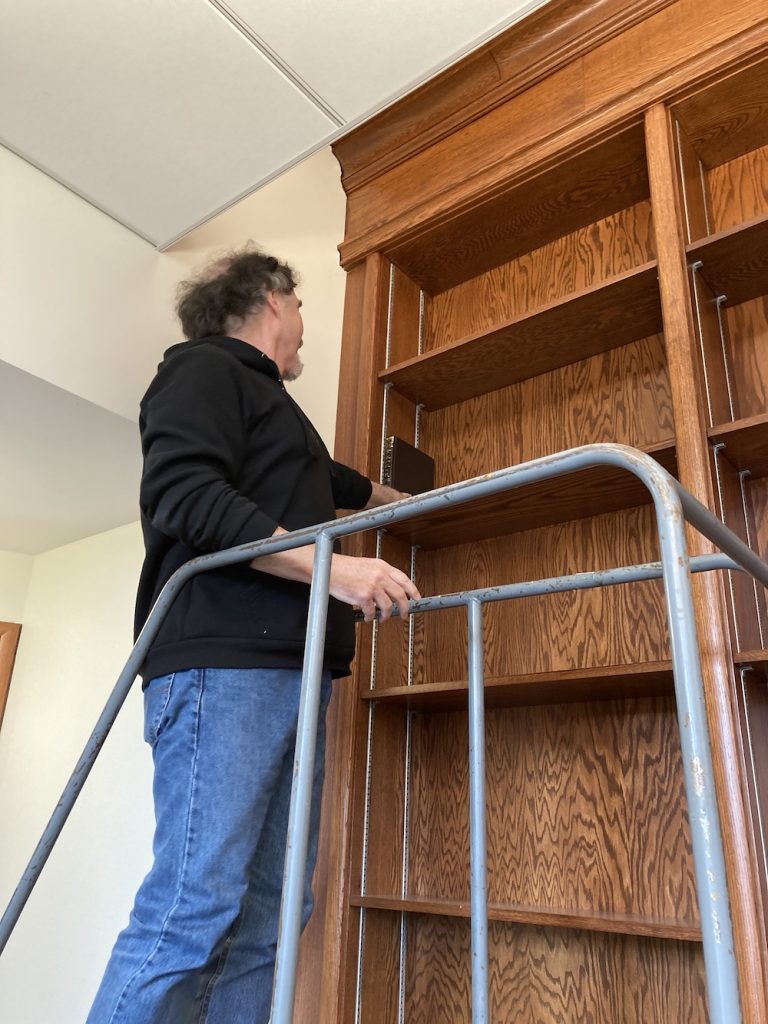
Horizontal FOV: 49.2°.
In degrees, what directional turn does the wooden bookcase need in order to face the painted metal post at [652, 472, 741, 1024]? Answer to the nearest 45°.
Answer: approximately 45° to its left

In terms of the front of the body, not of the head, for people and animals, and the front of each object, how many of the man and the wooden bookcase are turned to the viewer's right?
1

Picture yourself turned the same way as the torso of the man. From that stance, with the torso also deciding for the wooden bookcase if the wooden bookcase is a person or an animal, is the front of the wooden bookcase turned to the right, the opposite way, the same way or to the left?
the opposite way

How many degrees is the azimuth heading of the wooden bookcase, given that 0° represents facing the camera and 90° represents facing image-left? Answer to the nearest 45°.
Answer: approximately 45°

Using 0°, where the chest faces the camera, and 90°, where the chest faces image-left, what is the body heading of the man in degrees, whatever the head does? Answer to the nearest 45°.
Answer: approximately 270°

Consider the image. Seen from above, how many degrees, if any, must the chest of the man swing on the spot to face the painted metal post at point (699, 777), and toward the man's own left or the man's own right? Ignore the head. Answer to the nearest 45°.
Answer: approximately 45° to the man's own right

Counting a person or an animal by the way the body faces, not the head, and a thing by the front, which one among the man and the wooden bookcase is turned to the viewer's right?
the man
